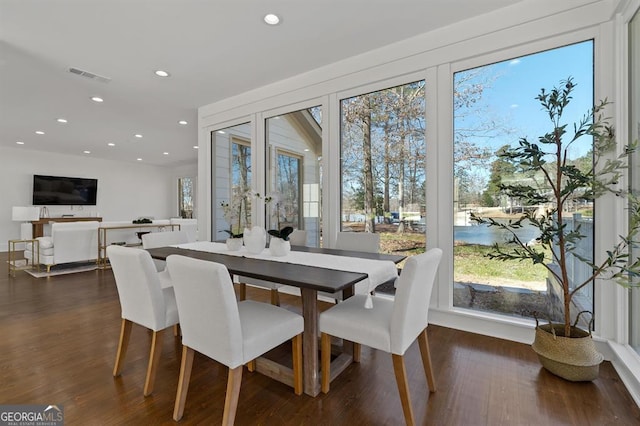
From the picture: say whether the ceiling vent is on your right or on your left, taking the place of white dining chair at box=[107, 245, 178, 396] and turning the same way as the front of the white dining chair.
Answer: on your left

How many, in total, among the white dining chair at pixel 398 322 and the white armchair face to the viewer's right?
0

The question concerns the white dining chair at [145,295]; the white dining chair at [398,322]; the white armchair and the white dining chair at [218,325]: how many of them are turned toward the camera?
0

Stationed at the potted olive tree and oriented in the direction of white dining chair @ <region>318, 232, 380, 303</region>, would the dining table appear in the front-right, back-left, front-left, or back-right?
front-left

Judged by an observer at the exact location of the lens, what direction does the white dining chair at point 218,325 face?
facing away from the viewer and to the right of the viewer

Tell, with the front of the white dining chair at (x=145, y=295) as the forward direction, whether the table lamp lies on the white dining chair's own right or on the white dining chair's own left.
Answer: on the white dining chair's own left

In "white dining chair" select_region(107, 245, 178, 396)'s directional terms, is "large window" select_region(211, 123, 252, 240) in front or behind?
in front

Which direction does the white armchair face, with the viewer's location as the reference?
facing away from the viewer and to the left of the viewer

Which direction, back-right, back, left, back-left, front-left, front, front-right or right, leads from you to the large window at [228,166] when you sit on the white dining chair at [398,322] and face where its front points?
front

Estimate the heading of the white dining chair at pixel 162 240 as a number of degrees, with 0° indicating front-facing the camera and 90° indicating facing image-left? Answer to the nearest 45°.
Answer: approximately 315°

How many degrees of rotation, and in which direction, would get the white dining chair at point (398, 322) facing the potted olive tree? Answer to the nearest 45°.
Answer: approximately 90° to its right

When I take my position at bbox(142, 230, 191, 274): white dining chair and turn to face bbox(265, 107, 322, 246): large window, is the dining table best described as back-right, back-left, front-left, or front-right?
front-right

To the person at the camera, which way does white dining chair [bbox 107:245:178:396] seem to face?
facing away from the viewer and to the right of the viewer

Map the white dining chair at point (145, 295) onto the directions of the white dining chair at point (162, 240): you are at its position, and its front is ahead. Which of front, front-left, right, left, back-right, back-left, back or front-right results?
front-right

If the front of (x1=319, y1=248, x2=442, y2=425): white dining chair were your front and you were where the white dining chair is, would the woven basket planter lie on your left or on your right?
on your right

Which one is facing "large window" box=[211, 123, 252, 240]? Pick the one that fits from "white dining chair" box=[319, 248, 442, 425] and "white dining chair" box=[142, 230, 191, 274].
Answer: "white dining chair" box=[319, 248, 442, 425]
